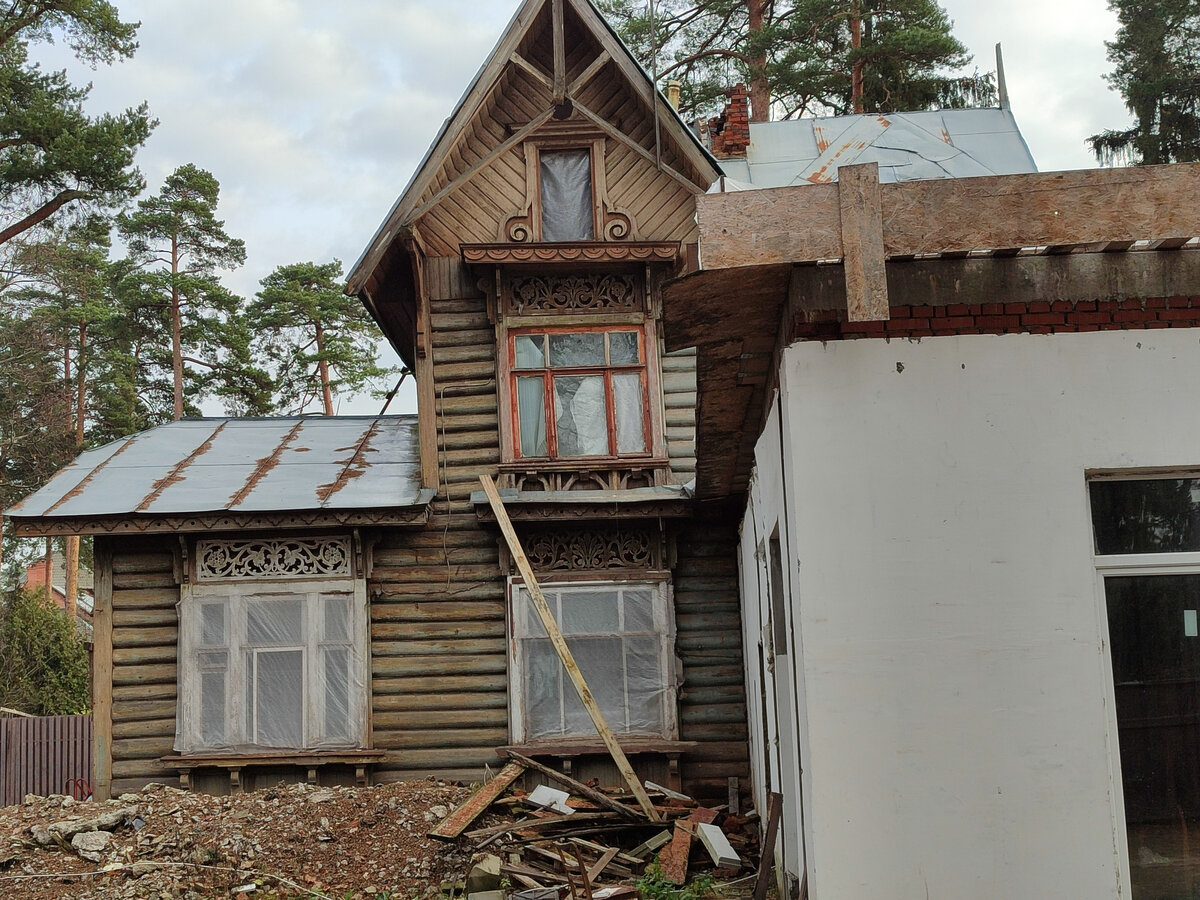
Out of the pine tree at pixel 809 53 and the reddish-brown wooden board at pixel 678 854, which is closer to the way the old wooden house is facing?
the reddish-brown wooden board

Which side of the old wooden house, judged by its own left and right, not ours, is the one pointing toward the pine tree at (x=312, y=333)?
back

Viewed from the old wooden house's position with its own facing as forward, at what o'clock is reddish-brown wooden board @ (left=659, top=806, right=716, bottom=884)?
The reddish-brown wooden board is roughly at 11 o'clock from the old wooden house.

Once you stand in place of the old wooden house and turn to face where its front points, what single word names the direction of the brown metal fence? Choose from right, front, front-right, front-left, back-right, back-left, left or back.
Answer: back-right

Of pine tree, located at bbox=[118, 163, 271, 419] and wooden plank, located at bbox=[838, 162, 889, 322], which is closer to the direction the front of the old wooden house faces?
the wooden plank

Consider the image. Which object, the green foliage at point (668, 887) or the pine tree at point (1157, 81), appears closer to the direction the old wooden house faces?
the green foliage

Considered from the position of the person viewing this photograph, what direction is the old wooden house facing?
facing the viewer

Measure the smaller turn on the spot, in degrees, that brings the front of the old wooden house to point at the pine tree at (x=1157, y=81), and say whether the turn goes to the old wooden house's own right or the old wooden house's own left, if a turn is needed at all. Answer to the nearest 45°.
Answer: approximately 135° to the old wooden house's own left

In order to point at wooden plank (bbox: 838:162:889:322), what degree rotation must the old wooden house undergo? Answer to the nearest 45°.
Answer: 0° — it already faces it

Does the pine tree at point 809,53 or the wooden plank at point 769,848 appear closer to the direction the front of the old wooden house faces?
the wooden plank

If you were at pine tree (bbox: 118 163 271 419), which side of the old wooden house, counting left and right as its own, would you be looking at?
back

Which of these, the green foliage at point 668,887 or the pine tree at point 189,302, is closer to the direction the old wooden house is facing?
the green foliage
